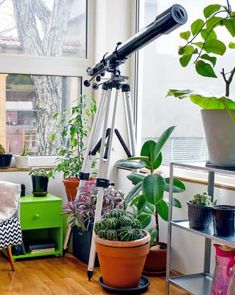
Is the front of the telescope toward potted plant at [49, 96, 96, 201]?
no

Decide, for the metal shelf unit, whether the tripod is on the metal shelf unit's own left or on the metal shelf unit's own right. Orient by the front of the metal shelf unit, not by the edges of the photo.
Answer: on the metal shelf unit's own right

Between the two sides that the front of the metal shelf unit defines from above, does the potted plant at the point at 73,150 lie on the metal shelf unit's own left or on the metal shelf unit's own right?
on the metal shelf unit's own right

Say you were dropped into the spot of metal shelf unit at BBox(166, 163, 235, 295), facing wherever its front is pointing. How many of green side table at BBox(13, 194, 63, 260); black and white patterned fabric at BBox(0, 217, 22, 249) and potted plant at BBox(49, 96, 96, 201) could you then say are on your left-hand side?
0

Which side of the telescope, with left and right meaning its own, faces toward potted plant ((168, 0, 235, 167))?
front

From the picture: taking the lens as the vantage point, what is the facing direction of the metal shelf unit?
facing the viewer and to the left of the viewer

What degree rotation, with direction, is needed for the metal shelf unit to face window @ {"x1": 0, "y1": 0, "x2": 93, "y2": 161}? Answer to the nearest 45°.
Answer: approximately 90° to its right

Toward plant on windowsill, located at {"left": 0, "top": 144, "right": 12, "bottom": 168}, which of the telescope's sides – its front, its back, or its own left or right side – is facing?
back

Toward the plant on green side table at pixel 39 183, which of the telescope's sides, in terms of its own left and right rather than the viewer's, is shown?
back

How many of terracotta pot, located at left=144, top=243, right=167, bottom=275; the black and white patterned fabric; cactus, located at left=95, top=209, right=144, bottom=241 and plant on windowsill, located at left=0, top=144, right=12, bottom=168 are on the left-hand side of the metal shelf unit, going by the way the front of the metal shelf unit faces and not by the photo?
0

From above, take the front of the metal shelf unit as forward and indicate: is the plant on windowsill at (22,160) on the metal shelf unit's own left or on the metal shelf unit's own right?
on the metal shelf unit's own right
